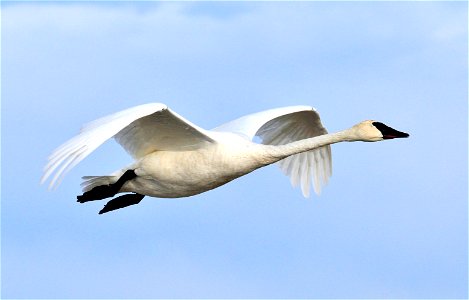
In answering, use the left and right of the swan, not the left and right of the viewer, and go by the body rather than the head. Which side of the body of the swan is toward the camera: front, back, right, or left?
right
